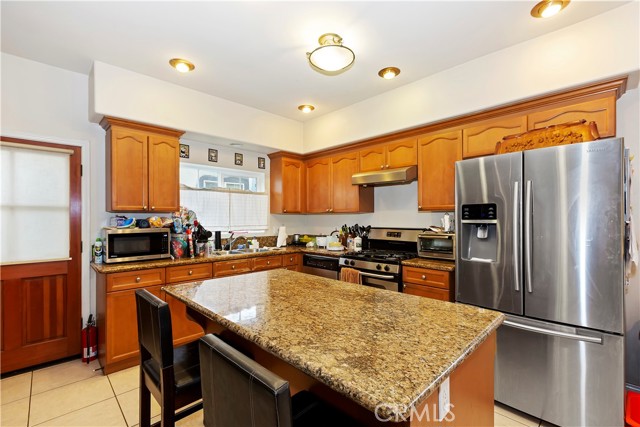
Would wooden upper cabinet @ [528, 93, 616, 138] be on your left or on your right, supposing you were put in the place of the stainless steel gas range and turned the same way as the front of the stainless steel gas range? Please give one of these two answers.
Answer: on your left

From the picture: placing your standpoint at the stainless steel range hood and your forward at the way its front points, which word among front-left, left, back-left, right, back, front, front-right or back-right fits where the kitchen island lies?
front-left

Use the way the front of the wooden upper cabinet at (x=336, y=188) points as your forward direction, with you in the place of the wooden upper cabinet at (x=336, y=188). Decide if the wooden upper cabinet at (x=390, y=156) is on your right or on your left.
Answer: on your left

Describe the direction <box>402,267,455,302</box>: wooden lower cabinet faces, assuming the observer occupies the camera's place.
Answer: facing the viewer and to the left of the viewer

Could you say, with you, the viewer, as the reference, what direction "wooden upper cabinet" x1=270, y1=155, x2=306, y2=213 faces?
facing the viewer and to the right of the viewer

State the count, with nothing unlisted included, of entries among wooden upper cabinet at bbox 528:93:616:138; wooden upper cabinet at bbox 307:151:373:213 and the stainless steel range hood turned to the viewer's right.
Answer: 0

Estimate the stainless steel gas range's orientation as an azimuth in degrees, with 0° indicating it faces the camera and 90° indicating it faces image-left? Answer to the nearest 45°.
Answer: approximately 45°

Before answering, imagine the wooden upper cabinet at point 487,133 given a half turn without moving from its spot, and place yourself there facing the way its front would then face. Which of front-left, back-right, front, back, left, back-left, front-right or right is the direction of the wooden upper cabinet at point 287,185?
back-left
